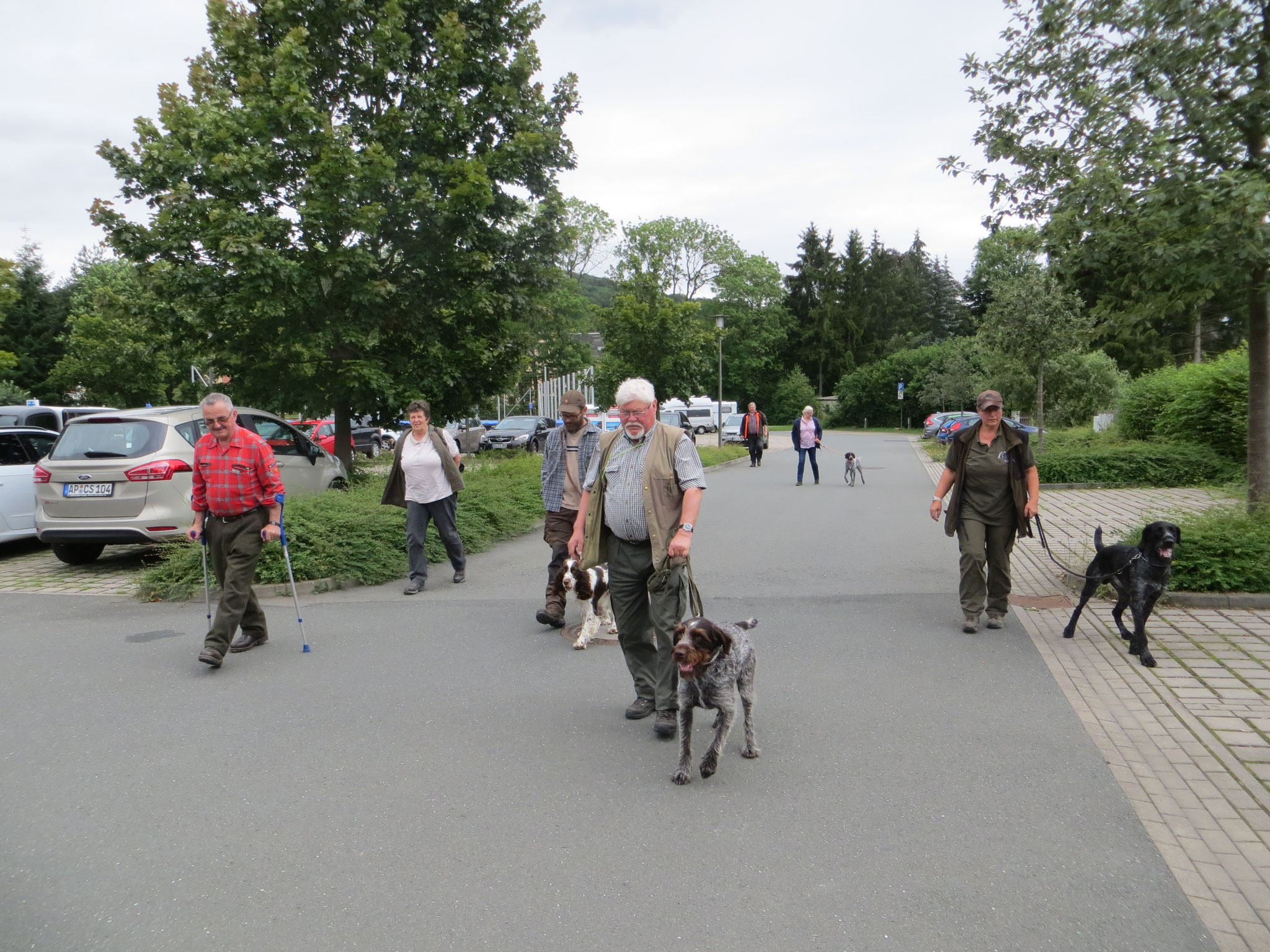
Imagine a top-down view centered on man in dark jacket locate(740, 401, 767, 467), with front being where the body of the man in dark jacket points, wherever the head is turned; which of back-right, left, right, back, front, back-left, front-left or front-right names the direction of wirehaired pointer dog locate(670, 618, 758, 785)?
front

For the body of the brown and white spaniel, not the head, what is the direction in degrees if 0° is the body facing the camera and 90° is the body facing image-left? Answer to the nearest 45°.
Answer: approximately 45°

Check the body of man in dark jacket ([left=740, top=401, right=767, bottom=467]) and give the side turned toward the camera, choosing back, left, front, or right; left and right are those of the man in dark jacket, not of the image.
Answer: front

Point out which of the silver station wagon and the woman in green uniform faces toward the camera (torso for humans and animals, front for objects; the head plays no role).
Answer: the woman in green uniform

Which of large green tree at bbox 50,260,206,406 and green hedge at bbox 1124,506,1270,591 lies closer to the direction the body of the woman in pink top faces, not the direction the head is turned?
the green hedge

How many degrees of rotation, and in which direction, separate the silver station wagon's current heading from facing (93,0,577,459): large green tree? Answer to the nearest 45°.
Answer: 0° — it already faces it

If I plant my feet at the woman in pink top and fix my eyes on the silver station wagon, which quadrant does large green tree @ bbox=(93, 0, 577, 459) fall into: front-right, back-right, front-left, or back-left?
front-right

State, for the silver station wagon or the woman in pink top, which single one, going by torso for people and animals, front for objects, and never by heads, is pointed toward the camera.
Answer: the woman in pink top

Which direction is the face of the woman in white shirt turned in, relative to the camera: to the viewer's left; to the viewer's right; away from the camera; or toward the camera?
toward the camera

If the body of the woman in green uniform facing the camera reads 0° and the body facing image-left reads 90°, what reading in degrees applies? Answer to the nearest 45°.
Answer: approximately 0°

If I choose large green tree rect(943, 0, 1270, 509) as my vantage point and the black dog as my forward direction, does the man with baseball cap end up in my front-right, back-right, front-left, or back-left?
front-right

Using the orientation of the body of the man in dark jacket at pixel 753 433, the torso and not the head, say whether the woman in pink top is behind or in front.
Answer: in front

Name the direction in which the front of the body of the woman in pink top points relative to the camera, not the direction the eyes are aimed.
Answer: toward the camera

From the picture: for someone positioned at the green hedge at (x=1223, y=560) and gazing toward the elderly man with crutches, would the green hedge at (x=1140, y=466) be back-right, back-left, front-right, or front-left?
back-right

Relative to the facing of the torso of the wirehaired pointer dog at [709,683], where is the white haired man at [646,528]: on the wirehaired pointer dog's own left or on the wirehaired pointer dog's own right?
on the wirehaired pointer dog's own right

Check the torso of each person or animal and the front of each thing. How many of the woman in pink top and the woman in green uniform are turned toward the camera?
2

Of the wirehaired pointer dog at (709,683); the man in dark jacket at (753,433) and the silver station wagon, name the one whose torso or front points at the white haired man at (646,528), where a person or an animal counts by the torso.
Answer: the man in dark jacket

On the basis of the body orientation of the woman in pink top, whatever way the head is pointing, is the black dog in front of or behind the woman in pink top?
in front

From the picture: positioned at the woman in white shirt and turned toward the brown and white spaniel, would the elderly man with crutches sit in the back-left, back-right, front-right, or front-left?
front-right
